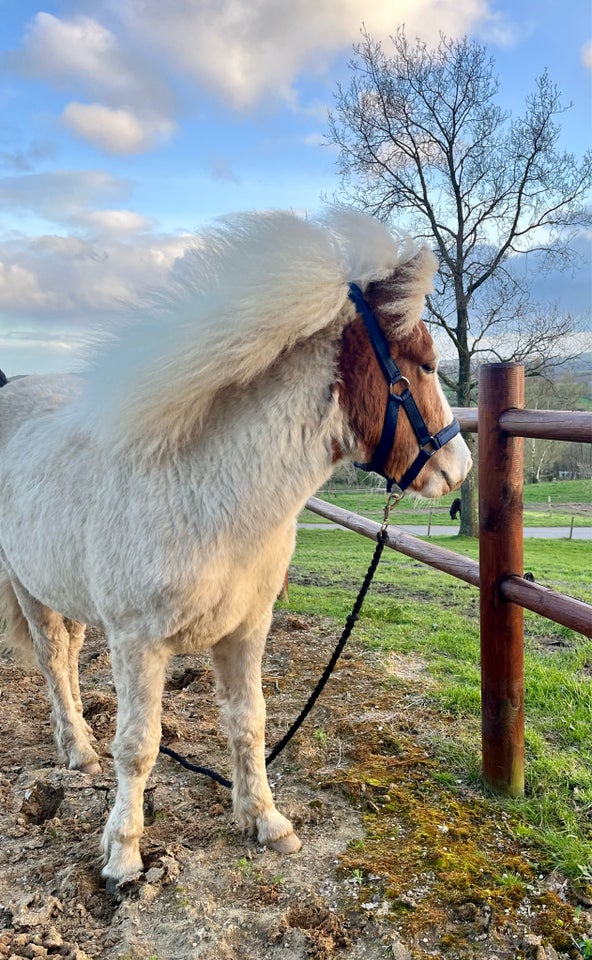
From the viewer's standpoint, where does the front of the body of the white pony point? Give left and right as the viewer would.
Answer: facing the viewer and to the right of the viewer
